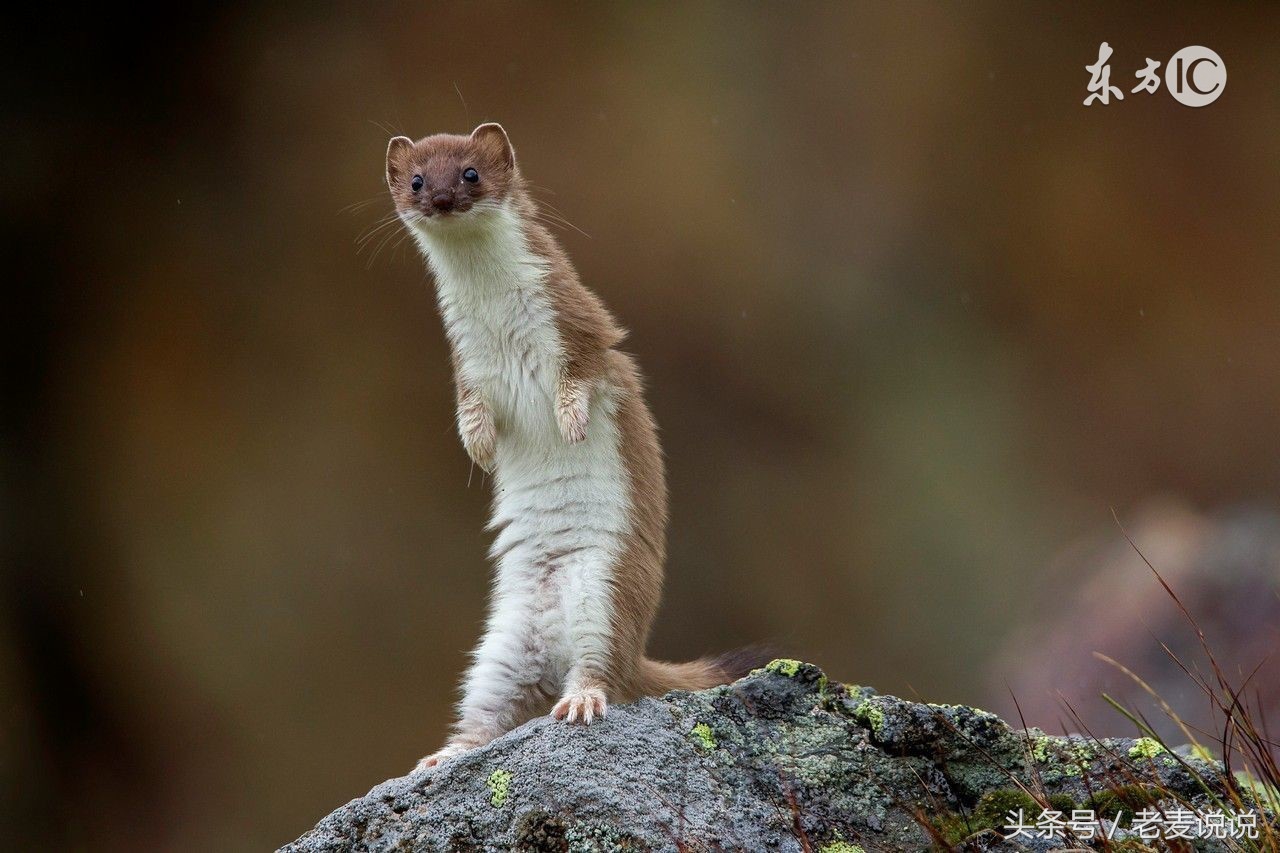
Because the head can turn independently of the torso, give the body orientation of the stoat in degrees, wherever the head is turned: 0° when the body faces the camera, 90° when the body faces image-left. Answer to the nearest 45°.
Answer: approximately 45°
